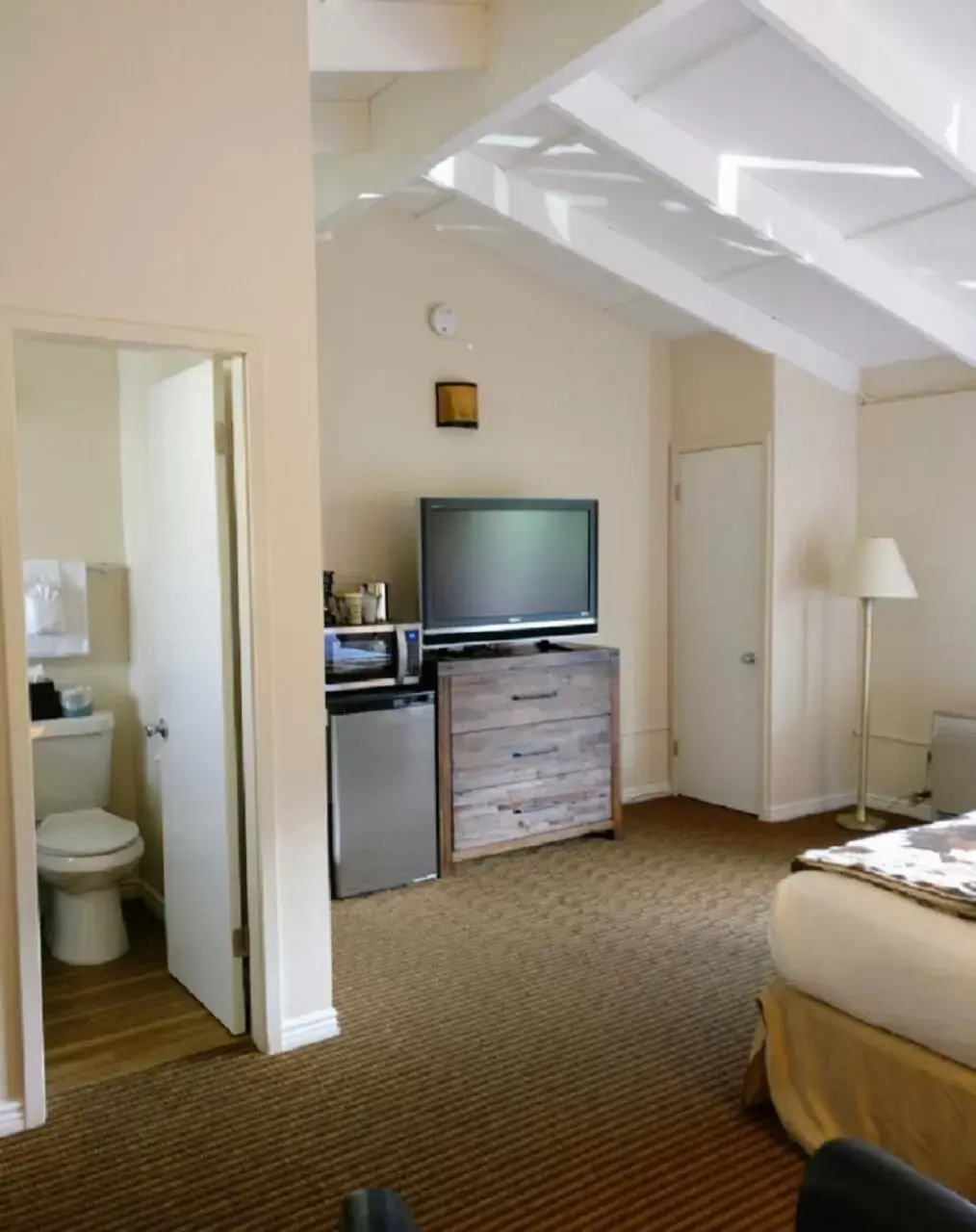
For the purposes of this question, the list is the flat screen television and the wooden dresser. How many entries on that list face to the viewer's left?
0

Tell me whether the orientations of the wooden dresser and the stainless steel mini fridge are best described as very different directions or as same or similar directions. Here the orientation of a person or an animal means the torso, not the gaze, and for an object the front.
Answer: same or similar directions

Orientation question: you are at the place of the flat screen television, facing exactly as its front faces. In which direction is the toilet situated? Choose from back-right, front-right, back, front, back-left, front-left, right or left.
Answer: right

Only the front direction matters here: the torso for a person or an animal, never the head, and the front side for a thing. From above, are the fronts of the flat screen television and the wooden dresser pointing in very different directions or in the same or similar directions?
same or similar directions

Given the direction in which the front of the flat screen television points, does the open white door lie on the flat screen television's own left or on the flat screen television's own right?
on the flat screen television's own right

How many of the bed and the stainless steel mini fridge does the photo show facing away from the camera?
0

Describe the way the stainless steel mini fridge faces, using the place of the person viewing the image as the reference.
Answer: facing the viewer and to the right of the viewer

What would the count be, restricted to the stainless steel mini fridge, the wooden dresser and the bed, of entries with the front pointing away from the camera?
0

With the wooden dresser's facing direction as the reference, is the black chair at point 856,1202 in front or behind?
in front

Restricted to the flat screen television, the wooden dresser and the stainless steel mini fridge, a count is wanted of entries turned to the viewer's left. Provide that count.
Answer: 0

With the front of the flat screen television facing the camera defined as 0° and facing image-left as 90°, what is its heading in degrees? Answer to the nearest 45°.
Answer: approximately 315°

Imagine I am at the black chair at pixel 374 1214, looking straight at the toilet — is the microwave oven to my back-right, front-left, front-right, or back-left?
front-right

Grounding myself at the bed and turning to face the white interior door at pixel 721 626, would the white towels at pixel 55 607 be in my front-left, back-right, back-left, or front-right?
front-left

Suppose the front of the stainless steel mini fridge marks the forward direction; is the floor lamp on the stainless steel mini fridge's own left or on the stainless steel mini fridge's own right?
on the stainless steel mini fridge's own left
